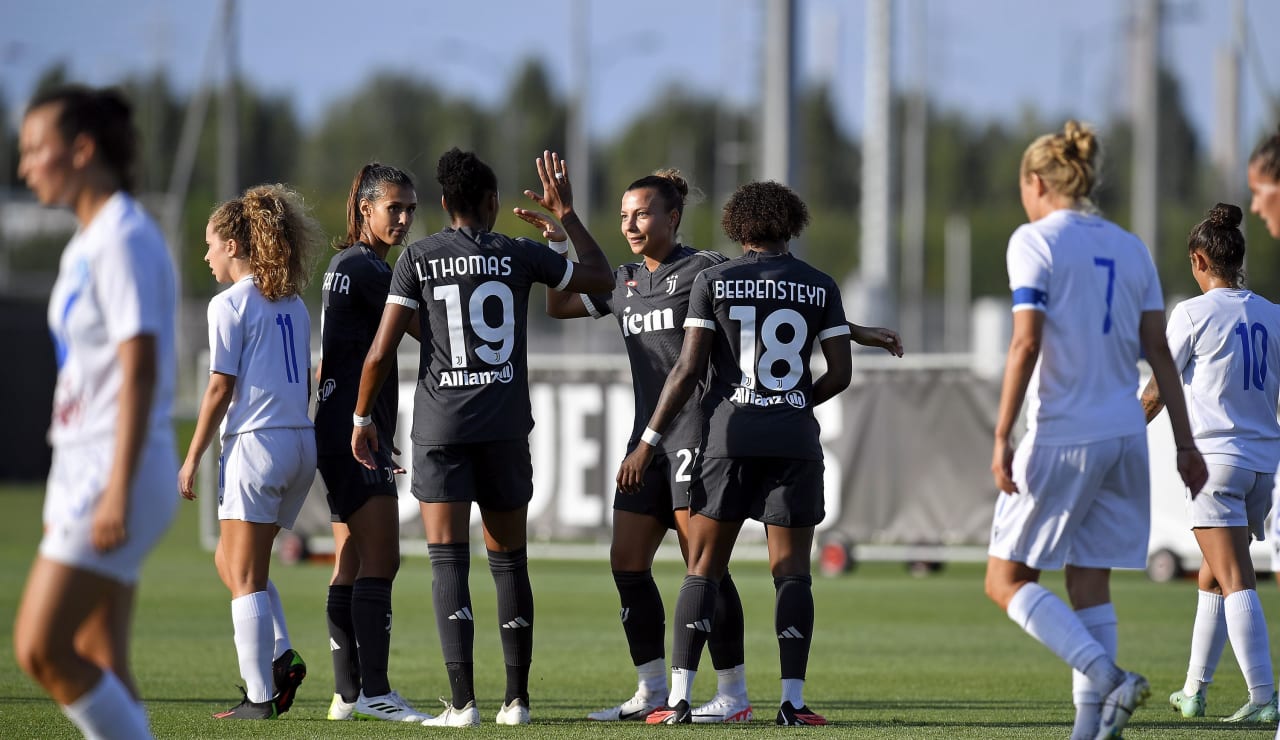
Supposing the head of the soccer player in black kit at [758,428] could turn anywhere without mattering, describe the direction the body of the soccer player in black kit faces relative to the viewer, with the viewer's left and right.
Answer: facing away from the viewer

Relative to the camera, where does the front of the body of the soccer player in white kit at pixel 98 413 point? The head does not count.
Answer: to the viewer's left

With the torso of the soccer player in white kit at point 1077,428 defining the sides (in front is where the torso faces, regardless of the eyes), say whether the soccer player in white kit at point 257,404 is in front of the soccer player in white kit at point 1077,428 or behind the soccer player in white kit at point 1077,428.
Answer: in front

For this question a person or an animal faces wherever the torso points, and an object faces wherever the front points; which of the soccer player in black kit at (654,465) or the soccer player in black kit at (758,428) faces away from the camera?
the soccer player in black kit at (758,428)

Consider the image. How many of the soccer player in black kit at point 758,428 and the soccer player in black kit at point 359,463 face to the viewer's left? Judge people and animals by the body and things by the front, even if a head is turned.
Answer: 0

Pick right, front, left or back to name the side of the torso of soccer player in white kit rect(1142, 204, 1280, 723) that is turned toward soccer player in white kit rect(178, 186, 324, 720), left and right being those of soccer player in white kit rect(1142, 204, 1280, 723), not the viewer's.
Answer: left

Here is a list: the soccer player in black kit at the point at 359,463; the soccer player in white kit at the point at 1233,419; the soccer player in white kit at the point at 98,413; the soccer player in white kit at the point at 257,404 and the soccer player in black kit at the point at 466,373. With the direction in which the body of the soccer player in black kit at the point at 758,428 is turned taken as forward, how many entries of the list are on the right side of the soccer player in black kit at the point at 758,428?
1

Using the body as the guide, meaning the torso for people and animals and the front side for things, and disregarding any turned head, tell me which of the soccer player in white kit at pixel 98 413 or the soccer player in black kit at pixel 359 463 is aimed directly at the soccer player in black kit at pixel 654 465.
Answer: the soccer player in black kit at pixel 359 463

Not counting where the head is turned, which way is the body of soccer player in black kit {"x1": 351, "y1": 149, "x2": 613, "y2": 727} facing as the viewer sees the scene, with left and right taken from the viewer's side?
facing away from the viewer

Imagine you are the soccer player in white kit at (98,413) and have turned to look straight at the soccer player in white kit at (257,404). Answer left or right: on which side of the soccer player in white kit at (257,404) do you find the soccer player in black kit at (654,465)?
right

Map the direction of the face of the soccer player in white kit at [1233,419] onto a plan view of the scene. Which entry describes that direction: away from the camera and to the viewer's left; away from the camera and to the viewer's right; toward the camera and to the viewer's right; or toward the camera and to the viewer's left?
away from the camera and to the viewer's left

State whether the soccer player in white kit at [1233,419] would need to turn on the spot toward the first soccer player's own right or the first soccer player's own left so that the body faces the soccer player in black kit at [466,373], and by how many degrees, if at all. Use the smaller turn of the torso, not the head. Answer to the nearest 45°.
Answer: approximately 90° to the first soccer player's own left

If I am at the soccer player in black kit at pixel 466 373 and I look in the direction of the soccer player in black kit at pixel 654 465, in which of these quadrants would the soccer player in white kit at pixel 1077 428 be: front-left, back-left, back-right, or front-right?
front-right

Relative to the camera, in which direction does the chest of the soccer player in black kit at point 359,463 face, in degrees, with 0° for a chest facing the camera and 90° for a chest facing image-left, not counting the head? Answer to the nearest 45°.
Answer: approximately 270°

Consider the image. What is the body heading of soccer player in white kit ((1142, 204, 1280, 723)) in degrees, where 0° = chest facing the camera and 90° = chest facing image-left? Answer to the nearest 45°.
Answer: approximately 135°

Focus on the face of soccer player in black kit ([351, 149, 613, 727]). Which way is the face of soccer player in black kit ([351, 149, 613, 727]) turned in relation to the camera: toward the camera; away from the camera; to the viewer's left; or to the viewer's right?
away from the camera

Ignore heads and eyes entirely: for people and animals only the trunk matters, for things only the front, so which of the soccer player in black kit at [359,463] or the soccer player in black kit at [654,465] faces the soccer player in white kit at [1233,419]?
the soccer player in black kit at [359,463]

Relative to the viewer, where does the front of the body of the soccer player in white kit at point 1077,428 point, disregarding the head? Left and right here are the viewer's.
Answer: facing away from the viewer and to the left of the viewer

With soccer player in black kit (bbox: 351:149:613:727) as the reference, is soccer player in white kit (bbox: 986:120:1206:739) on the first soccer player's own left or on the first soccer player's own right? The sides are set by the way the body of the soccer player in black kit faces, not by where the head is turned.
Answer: on the first soccer player's own right

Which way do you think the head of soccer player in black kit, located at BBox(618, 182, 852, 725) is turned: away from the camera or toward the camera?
away from the camera
